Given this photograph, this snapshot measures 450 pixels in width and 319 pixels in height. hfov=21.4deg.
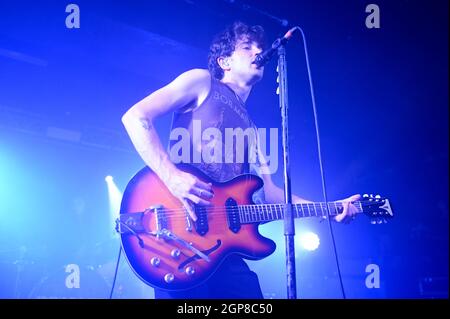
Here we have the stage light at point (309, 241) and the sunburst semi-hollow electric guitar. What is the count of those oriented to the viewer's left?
0

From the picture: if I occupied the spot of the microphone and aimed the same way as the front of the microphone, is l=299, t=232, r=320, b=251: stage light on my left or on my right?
on my right

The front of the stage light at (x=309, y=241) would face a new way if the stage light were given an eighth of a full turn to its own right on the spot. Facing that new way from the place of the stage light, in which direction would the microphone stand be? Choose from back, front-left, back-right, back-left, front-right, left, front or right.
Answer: front-left

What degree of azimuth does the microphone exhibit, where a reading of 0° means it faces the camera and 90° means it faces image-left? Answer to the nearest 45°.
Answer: approximately 90°

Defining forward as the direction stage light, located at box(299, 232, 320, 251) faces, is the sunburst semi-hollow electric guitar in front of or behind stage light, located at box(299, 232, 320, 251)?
in front

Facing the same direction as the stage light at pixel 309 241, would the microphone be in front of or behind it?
in front

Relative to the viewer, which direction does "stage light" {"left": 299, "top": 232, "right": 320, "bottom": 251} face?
toward the camera

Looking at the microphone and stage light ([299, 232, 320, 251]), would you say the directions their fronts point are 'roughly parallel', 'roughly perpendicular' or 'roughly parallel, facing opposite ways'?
roughly perpendicular

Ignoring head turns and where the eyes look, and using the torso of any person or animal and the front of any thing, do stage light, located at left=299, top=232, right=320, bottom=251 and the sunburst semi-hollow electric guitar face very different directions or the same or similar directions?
same or similar directions

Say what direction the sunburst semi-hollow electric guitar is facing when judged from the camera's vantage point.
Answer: facing the viewer
